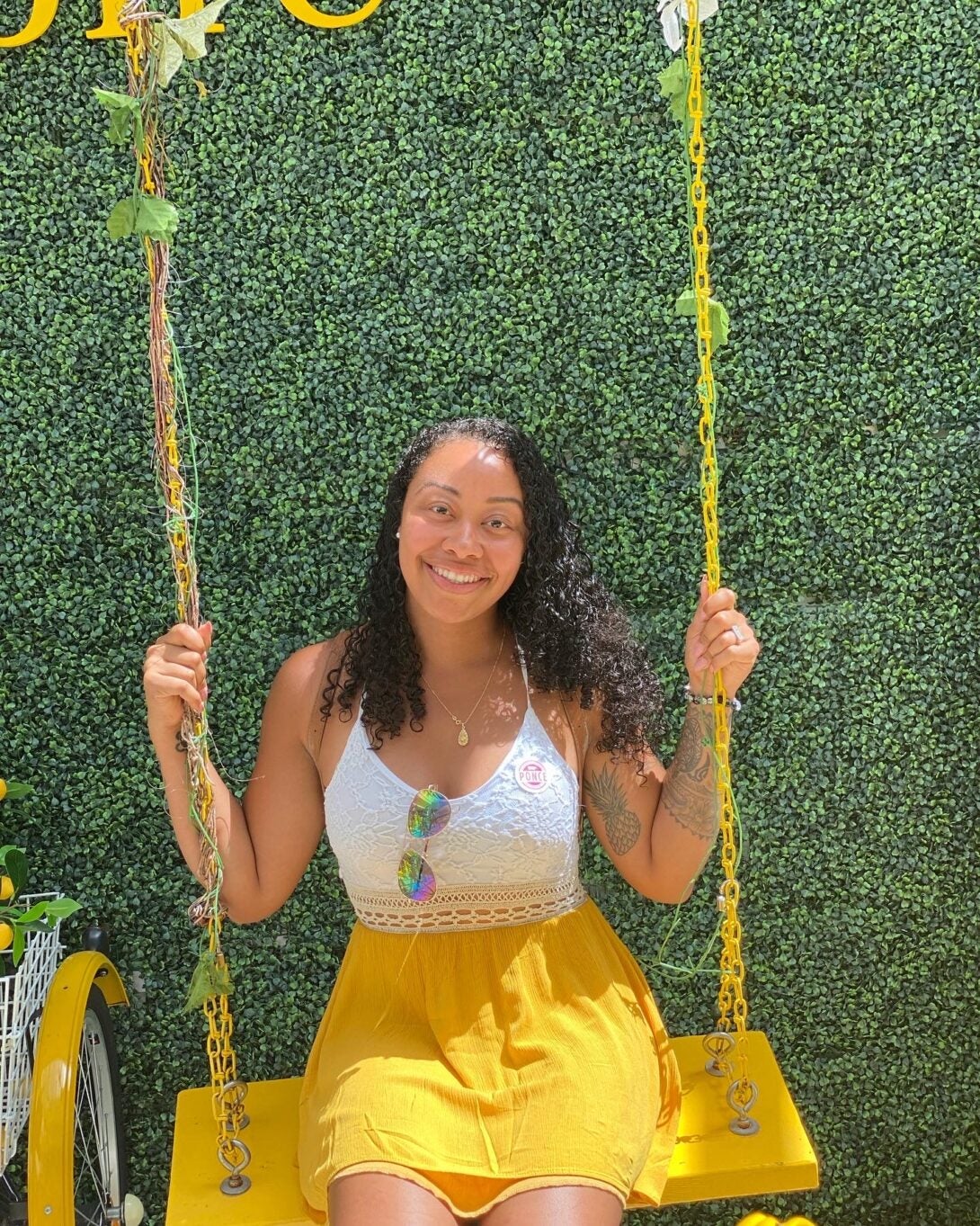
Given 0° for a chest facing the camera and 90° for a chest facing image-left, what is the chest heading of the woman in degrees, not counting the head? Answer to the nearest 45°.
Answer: approximately 0°

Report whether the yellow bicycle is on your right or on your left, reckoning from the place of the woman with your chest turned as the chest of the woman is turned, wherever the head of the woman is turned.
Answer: on your right
